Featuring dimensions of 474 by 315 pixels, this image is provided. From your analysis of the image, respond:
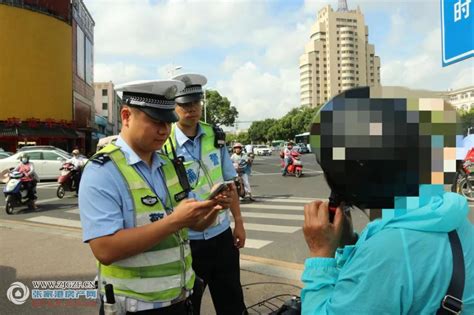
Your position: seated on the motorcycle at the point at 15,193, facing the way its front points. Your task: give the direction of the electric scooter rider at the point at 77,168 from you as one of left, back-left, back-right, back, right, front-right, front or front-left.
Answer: back

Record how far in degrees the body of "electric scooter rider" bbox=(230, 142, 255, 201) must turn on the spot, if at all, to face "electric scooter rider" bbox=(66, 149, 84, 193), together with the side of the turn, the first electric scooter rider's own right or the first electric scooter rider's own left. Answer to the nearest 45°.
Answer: approximately 45° to the first electric scooter rider's own right

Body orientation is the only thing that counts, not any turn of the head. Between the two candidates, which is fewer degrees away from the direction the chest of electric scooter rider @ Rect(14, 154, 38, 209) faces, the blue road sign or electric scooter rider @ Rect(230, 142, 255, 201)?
the blue road sign

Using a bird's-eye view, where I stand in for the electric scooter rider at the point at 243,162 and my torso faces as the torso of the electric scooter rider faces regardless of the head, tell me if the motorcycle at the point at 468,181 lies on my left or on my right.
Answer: on my left

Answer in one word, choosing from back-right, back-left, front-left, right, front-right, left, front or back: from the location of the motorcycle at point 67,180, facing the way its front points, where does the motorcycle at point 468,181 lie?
left

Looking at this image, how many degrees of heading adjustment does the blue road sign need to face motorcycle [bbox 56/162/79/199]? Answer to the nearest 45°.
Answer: approximately 90° to its right

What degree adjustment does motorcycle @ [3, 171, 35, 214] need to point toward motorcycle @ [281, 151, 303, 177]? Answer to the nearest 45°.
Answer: approximately 135° to its left

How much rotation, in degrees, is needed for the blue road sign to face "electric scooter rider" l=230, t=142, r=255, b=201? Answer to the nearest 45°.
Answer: approximately 90° to its right

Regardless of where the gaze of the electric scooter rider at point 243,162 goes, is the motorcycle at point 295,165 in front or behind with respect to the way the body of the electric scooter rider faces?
behind

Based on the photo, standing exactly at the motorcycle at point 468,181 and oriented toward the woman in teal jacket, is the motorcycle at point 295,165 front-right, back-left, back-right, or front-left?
back-right
